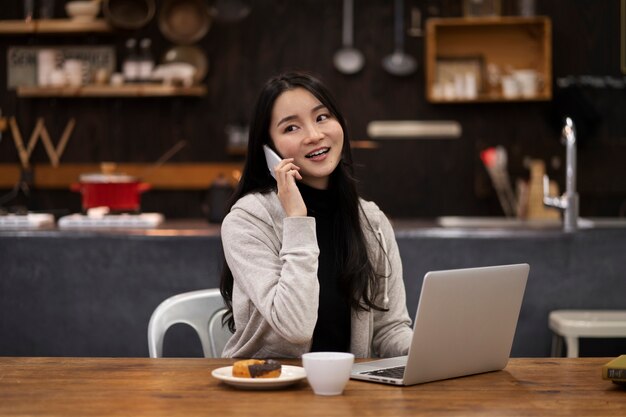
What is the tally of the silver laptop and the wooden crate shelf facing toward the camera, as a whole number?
1

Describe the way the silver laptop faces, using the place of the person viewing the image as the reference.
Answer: facing away from the viewer and to the left of the viewer

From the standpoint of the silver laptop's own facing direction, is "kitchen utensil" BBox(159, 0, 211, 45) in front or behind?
in front

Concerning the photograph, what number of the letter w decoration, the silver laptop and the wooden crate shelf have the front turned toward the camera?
2

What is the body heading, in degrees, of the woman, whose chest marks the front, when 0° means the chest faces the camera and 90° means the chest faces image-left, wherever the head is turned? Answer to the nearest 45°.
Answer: approximately 315°

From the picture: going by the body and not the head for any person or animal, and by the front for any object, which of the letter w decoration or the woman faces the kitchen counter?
the letter w decoration

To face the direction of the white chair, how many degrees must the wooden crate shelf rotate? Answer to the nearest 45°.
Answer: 0° — it already faces it

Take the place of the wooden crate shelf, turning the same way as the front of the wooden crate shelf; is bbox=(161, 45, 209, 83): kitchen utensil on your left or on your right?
on your right
